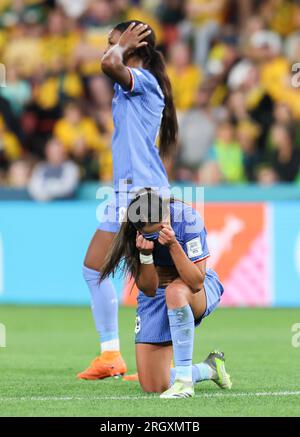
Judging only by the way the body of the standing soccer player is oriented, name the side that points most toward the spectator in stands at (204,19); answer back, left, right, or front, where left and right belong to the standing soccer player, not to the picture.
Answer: right

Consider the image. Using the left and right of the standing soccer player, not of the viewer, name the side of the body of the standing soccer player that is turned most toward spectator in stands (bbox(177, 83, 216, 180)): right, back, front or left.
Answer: right

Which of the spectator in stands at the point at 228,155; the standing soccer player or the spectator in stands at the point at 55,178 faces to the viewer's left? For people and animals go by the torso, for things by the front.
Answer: the standing soccer player

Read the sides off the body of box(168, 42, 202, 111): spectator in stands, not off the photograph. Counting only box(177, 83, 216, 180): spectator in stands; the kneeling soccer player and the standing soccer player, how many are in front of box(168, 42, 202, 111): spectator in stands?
3

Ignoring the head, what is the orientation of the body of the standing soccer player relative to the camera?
to the viewer's left

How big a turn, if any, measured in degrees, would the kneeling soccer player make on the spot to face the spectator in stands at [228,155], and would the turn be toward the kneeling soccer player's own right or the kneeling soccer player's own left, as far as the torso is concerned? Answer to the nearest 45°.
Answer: approximately 135° to the kneeling soccer player's own right

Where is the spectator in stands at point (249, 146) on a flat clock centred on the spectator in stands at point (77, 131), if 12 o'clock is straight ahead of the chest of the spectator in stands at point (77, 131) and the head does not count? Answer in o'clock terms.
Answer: the spectator in stands at point (249, 146) is roughly at 10 o'clock from the spectator in stands at point (77, 131).

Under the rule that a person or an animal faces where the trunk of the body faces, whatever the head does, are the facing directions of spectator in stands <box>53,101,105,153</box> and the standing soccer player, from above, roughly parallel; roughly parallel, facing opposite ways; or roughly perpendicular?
roughly perpendicular

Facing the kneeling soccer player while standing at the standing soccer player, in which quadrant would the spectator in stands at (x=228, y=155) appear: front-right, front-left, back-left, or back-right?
back-left

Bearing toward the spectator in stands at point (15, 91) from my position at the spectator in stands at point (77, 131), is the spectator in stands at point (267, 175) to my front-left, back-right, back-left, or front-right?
back-right
